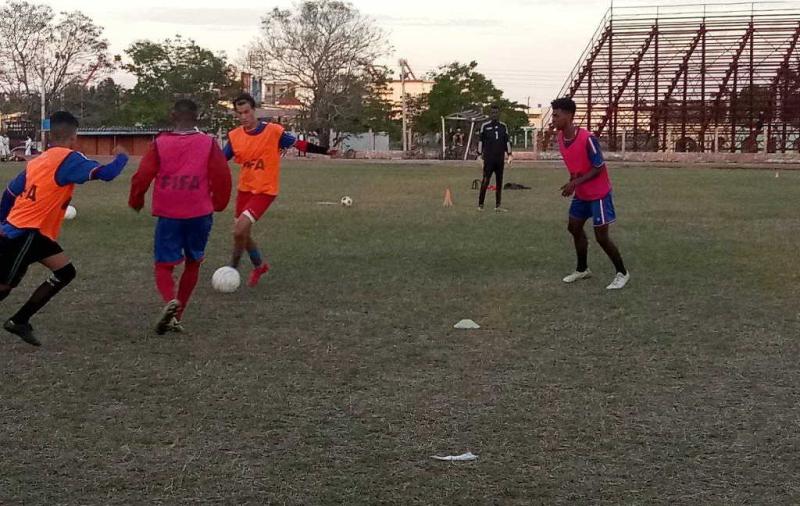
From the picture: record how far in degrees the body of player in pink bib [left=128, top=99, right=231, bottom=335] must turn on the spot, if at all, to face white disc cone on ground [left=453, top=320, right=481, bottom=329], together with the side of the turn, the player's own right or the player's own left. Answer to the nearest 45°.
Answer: approximately 90° to the player's own right

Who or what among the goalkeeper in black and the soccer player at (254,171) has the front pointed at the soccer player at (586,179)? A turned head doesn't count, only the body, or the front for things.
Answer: the goalkeeper in black

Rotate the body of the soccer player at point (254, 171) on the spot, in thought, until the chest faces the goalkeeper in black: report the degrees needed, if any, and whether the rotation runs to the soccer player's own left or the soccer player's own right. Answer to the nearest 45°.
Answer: approximately 180°

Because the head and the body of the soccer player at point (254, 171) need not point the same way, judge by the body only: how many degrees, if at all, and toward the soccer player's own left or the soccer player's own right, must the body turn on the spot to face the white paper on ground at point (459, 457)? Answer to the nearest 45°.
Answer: approximately 45° to the soccer player's own left

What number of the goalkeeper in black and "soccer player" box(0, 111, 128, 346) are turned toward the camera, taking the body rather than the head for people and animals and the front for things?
1

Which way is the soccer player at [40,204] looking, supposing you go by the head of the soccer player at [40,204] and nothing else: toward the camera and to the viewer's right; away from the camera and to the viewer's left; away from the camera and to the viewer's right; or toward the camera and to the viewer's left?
away from the camera and to the viewer's right

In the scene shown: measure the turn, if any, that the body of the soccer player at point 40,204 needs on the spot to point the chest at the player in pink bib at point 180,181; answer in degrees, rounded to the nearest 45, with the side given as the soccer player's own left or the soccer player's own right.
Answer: approximately 45° to the soccer player's own right

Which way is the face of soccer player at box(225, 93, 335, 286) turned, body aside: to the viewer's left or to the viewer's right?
to the viewer's left

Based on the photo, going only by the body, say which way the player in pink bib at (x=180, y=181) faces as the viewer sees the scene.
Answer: away from the camera

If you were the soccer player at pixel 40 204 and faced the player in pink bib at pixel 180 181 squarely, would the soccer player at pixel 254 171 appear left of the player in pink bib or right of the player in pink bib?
left

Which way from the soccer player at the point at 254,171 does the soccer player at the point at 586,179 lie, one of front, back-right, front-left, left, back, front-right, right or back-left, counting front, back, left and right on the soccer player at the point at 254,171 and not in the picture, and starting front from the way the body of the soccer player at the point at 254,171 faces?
back-left

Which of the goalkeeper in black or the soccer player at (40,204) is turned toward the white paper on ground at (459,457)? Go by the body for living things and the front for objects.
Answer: the goalkeeper in black

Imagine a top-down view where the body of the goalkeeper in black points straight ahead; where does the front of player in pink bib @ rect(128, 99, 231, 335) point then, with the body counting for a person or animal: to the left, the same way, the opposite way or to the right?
the opposite way

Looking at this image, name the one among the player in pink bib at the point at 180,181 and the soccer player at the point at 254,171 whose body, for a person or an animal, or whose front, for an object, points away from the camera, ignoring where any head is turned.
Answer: the player in pink bib

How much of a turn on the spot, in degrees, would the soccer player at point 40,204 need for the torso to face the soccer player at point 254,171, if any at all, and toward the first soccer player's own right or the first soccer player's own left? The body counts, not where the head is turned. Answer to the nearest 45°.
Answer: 0° — they already face them
